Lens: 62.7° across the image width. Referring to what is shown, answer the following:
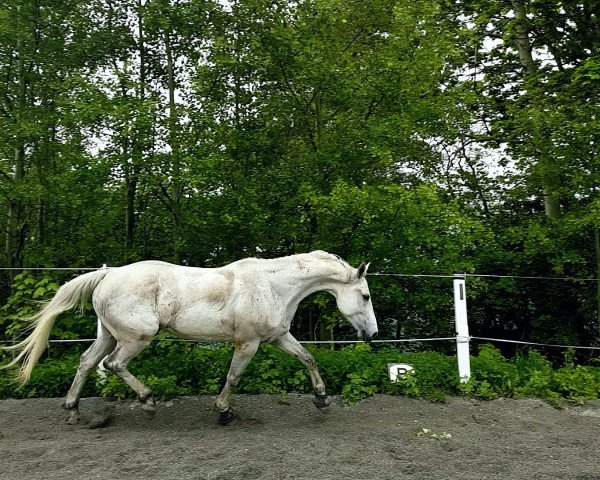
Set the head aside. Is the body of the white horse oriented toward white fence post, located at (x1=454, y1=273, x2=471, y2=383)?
yes

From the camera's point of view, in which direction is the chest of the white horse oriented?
to the viewer's right
